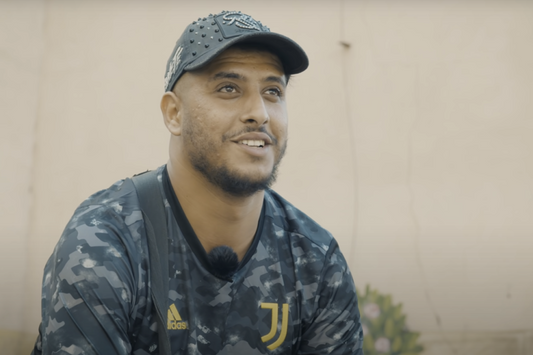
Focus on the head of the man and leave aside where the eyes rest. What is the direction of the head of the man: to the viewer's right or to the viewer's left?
to the viewer's right

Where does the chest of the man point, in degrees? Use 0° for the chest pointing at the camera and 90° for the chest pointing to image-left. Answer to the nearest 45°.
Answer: approximately 315°
